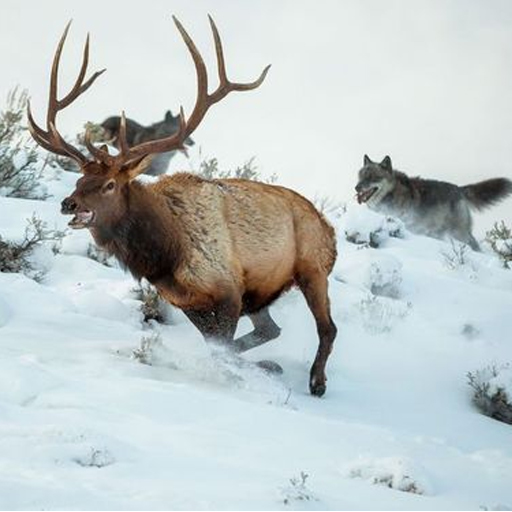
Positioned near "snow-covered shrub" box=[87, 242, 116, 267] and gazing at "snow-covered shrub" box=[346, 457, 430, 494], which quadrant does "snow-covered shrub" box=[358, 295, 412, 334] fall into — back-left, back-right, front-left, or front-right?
front-left

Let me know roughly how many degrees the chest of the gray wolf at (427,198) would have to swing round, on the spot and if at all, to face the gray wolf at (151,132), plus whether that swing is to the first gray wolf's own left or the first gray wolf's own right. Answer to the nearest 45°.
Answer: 0° — it already faces it

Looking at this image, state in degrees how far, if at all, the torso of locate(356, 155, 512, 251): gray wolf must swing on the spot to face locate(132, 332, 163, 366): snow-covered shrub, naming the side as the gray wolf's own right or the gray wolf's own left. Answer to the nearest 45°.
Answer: approximately 90° to the gray wolf's own left

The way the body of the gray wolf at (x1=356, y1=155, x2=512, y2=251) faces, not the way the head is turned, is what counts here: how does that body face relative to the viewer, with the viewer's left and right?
facing to the left of the viewer

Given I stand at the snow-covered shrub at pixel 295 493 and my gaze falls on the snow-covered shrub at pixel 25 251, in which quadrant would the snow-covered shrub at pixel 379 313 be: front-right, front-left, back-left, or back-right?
front-right

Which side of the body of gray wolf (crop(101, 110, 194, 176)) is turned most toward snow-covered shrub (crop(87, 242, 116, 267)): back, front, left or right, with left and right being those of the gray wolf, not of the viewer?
right

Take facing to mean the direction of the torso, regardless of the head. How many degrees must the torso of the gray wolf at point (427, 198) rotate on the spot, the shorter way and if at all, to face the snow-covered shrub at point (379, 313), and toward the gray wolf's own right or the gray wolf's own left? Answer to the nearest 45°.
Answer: approximately 90° to the gray wolf's own left

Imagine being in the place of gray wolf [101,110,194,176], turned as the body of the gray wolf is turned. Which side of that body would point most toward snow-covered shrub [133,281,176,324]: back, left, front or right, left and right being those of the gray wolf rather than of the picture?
right

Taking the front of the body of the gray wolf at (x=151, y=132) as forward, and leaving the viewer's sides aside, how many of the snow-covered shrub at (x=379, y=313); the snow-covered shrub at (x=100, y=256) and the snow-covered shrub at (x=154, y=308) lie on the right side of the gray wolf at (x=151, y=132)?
3

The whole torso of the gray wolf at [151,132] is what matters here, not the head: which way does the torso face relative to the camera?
to the viewer's right

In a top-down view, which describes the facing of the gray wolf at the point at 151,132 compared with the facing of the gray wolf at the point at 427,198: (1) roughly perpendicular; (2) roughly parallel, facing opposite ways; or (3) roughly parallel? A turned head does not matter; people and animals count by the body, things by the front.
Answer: roughly parallel, facing opposite ways

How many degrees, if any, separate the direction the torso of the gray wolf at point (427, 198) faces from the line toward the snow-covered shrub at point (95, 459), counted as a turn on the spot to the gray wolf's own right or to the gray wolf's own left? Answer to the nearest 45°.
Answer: approximately 90° to the gray wolf's own left

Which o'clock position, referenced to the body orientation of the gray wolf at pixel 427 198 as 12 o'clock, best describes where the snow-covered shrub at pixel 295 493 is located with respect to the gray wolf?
The snow-covered shrub is roughly at 9 o'clock from the gray wolf.

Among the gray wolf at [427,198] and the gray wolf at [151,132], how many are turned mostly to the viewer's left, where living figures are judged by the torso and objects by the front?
1
